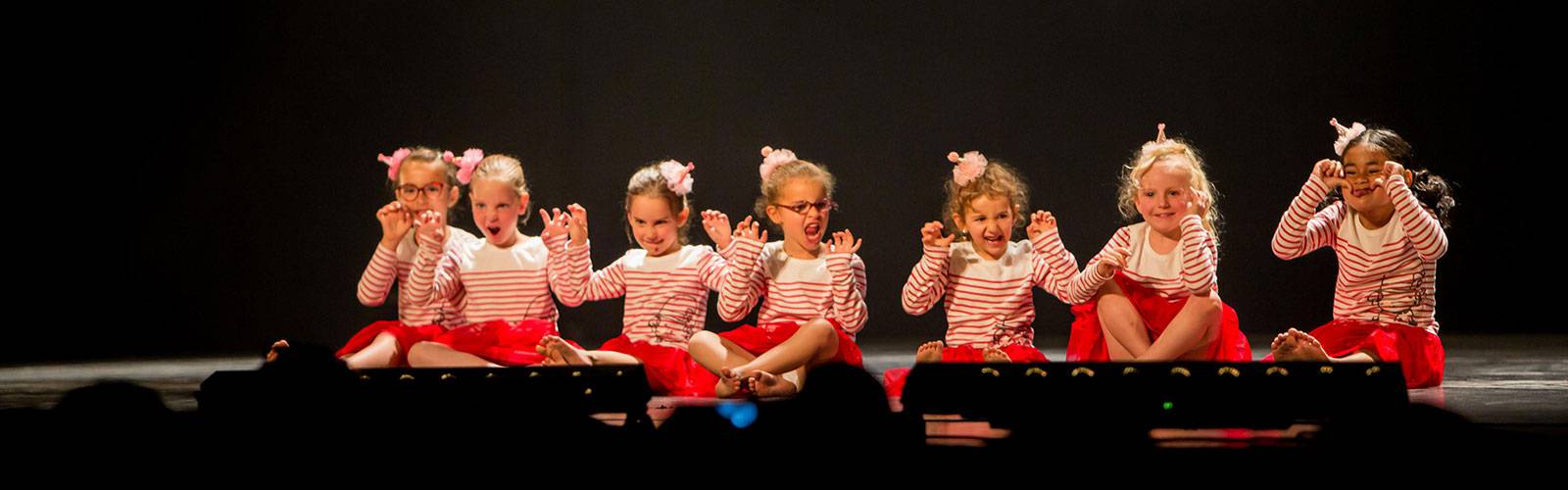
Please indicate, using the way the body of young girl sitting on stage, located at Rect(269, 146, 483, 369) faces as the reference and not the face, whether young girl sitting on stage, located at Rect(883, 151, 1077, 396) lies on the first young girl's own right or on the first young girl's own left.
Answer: on the first young girl's own left

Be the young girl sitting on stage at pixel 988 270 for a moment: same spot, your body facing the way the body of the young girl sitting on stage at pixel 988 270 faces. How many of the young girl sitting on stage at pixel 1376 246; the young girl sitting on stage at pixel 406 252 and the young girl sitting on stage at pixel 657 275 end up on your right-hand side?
2

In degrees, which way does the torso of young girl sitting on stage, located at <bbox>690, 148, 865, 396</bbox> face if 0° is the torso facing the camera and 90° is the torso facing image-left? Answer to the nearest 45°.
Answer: approximately 0°

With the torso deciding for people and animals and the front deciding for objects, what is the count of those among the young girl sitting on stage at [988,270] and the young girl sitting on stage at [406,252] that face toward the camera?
2

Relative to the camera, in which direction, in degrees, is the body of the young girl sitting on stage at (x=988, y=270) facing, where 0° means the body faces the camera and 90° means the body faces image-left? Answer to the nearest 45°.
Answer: approximately 0°

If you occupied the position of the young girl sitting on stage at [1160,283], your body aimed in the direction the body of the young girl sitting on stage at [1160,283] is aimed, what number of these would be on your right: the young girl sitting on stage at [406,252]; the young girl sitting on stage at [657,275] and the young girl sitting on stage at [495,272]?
3
